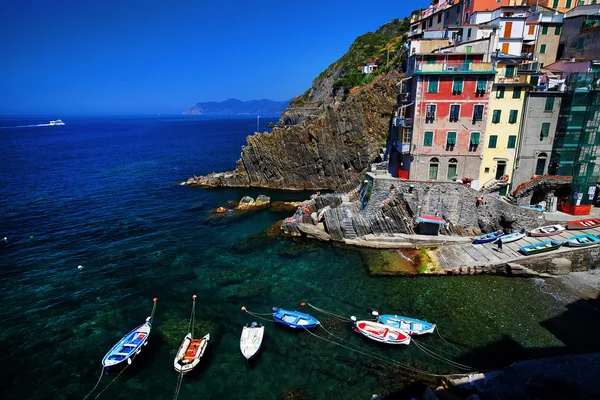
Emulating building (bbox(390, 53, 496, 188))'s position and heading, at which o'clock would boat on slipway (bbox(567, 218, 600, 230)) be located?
The boat on slipway is roughly at 9 o'clock from the building.

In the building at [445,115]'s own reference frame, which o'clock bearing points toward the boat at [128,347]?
The boat is roughly at 1 o'clock from the building.

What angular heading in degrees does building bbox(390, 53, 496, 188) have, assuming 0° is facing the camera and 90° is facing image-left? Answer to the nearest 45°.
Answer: approximately 0°
